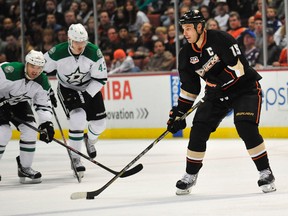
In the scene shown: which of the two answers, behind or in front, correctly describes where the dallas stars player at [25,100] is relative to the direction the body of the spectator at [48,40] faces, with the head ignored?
in front

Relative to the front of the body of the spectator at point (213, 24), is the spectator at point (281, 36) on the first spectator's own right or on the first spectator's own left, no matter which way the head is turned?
on the first spectator's own left

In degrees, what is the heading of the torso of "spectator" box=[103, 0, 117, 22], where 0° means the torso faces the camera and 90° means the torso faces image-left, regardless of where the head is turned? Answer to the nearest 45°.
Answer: approximately 0°

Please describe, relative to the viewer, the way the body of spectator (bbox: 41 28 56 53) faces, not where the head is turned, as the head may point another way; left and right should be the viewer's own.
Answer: facing the viewer

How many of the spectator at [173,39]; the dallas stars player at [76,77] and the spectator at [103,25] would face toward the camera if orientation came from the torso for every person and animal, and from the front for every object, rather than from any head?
3

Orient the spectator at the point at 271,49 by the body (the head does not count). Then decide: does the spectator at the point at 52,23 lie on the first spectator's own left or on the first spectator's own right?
on the first spectator's own right

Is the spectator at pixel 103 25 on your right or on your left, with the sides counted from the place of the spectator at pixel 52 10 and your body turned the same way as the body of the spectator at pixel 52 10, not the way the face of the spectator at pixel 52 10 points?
on your left

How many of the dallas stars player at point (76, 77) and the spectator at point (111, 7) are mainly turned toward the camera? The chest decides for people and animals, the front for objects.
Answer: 2

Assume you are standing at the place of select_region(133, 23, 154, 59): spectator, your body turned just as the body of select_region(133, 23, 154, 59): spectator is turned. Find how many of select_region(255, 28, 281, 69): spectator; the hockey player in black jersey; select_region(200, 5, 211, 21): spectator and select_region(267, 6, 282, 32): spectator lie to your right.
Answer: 0

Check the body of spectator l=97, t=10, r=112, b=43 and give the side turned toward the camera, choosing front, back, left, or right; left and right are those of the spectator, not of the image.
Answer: front

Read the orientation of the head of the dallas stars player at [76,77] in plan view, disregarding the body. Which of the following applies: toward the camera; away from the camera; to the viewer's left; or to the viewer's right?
toward the camera

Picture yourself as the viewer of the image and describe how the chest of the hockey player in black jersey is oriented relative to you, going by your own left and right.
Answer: facing the viewer and to the left of the viewer

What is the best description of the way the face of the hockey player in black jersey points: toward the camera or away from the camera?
toward the camera

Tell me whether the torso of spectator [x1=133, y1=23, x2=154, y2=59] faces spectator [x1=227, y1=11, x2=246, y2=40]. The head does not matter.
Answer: no
